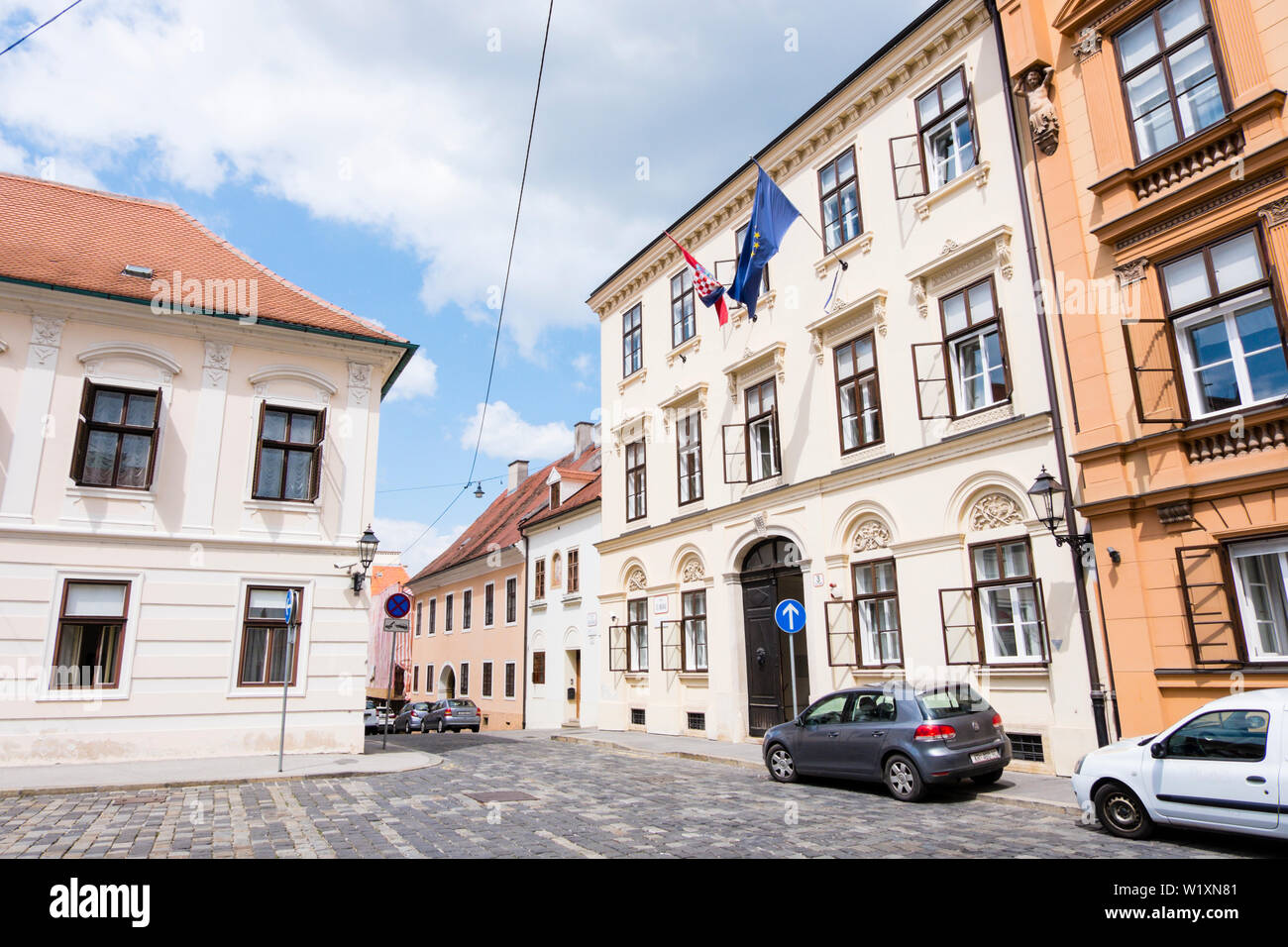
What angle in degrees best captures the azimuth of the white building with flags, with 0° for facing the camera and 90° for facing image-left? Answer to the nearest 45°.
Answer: approximately 45°

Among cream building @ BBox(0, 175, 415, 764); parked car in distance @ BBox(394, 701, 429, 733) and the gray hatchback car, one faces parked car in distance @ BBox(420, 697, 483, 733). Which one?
the gray hatchback car

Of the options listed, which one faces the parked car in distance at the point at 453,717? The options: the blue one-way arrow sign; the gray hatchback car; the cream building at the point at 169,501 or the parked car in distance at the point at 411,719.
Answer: the gray hatchback car

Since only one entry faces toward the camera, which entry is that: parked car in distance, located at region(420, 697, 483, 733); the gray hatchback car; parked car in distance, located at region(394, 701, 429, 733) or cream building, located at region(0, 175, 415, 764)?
the cream building

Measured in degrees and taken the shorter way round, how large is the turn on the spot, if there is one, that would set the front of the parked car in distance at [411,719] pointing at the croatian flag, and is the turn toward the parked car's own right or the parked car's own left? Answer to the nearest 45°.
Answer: approximately 135° to the parked car's own left

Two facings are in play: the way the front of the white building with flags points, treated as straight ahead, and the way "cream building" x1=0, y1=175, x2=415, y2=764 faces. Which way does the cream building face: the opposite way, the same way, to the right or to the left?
to the left

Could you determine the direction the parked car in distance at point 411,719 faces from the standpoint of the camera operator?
facing away from the viewer and to the left of the viewer

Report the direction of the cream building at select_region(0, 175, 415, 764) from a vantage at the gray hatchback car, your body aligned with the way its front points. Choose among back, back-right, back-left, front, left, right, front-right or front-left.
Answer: front-left

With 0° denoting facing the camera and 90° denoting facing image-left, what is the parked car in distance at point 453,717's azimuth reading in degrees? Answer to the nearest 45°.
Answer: approximately 135°

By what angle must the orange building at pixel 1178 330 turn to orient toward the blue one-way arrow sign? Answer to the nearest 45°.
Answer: approximately 45° to its right

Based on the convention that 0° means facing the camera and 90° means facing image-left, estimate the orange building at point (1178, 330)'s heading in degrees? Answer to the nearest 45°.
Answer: approximately 45°

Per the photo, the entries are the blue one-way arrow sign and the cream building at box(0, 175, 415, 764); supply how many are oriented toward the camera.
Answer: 2

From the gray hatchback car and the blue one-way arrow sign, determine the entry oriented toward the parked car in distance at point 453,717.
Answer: the gray hatchback car

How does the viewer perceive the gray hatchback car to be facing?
facing away from the viewer and to the left of the viewer

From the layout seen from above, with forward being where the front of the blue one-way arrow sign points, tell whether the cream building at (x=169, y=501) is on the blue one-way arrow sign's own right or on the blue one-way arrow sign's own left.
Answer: on the blue one-way arrow sign's own right
